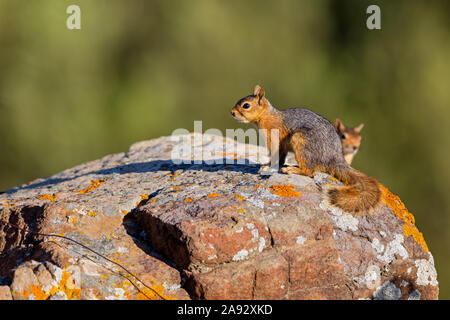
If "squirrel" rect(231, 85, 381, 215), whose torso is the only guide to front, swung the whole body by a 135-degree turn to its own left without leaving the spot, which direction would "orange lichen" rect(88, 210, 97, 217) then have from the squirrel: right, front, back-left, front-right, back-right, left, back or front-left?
right

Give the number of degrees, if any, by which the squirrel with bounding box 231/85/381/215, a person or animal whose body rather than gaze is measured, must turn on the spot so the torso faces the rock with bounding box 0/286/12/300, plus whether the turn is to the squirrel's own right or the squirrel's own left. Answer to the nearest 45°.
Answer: approximately 45° to the squirrel's own left

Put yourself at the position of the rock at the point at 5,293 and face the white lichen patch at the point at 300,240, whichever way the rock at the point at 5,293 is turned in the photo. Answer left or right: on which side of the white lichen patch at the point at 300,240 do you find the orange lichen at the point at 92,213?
left

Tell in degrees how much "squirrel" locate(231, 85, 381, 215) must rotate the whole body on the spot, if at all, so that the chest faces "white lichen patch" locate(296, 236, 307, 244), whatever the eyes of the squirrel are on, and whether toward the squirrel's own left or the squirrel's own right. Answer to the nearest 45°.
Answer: approximately 90° to the squirrel's own left

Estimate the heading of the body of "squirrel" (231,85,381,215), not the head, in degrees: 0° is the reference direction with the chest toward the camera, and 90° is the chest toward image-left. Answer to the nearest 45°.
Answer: approximately 90°
